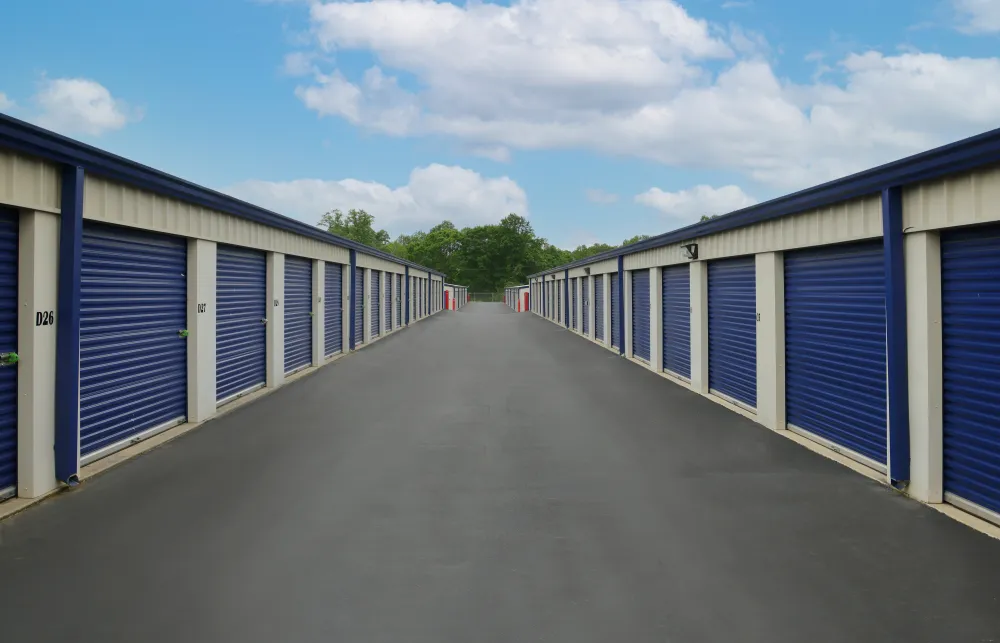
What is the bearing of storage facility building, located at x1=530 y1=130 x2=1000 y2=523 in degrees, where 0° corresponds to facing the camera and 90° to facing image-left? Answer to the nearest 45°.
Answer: approximately 45°

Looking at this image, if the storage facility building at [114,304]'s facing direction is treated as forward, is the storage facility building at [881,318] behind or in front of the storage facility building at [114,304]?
in front

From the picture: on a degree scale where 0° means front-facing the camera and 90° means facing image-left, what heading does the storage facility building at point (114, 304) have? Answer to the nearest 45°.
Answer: approximately 315°

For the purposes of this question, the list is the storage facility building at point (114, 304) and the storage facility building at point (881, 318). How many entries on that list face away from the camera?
0
